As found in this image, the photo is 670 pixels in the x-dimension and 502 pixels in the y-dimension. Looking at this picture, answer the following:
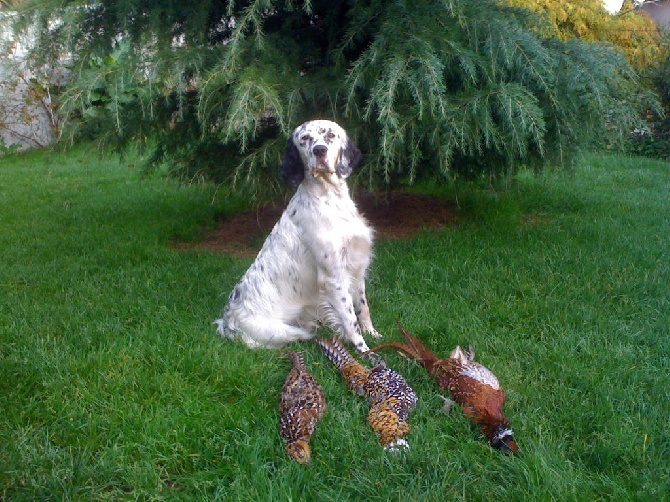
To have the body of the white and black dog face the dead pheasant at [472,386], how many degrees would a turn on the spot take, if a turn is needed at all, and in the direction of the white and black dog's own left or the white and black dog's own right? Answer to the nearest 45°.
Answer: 0° — it already faces it

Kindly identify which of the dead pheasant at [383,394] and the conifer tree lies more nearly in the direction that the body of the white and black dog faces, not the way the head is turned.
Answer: the dead pheasant

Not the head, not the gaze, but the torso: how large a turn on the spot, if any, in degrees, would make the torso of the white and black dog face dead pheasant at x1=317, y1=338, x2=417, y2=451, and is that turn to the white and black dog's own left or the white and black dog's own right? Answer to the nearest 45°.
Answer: approximately 45° to the white and black dog's own right

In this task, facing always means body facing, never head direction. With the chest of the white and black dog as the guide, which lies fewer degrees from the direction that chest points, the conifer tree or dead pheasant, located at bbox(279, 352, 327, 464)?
the dead pheasant

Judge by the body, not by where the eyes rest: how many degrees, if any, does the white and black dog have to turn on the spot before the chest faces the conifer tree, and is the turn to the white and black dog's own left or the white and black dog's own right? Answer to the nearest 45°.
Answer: approximately 135° to the white and black dog's own left

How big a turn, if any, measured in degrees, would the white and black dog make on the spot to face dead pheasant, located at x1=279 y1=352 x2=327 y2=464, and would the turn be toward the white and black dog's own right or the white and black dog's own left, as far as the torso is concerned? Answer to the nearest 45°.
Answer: approximately 45° to the white and black dog's own right

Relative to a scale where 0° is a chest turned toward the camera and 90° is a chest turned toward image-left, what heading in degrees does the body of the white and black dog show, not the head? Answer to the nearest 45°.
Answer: approximately 315°
